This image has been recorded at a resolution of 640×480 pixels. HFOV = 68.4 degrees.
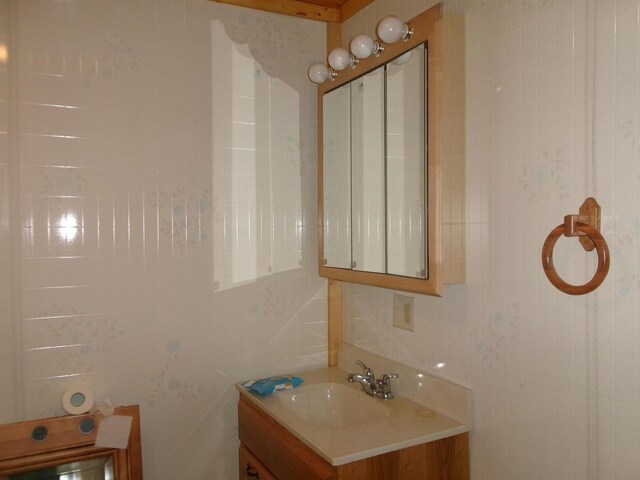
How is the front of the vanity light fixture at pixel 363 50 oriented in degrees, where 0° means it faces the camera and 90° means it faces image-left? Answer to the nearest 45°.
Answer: approximately 45°

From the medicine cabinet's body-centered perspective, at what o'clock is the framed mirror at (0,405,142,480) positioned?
The framed mirror is roughly at 1 o'clock from the medicine cabinet.

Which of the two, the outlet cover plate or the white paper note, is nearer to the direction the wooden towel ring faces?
the white paper note

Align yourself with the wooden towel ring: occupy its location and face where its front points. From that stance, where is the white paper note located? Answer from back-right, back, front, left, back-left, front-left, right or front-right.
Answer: front-right

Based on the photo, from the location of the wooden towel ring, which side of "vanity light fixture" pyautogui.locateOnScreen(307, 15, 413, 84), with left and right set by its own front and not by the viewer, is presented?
left
